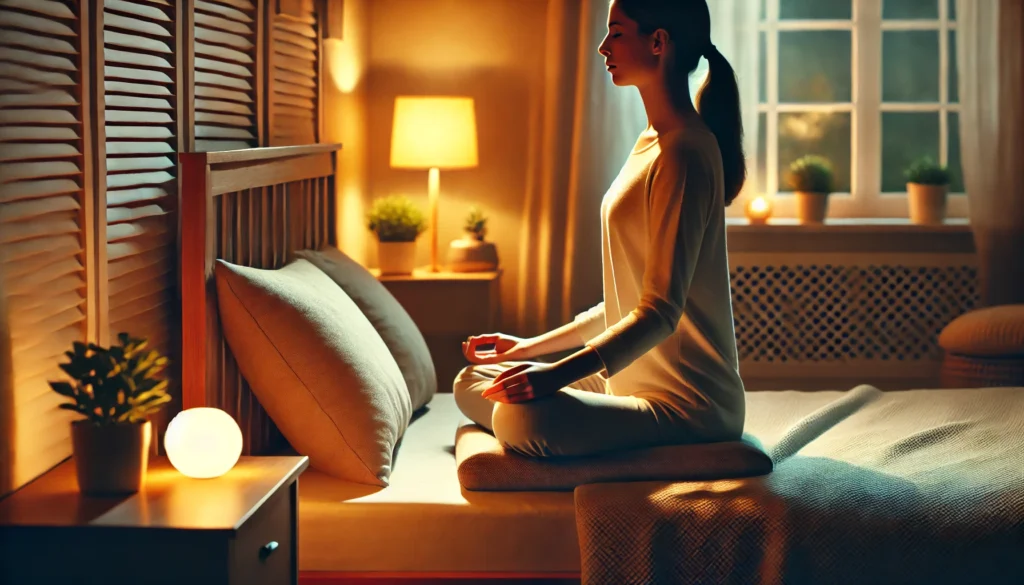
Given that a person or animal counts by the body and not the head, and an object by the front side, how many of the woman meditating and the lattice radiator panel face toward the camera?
1

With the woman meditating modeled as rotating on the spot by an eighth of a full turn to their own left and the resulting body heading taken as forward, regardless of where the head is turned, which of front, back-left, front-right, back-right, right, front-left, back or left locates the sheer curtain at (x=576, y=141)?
back-right

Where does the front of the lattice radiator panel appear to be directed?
toward the camera

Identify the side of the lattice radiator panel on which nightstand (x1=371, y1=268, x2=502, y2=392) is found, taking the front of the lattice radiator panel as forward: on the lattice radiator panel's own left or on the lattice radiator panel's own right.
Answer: on the lattice radiator panel's own right

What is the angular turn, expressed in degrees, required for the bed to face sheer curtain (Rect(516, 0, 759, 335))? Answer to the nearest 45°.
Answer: approximately 90° to its left

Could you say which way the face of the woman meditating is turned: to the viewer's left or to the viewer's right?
to the viewer's left

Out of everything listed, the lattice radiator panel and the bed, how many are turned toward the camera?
1

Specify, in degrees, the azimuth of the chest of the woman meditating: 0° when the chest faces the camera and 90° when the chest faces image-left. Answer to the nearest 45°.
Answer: approximately 90°

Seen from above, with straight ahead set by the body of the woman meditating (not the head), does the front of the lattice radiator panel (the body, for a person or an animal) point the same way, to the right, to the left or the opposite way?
to the left

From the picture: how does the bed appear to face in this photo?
to the viewer's right
